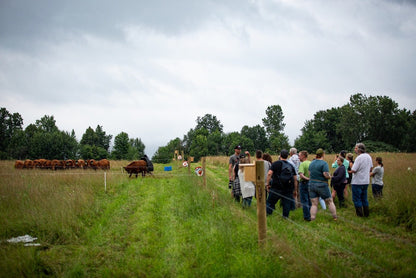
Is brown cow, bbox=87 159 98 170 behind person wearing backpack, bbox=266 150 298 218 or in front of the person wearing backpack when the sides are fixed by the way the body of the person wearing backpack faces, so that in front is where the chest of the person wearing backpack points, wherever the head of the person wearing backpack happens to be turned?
in front

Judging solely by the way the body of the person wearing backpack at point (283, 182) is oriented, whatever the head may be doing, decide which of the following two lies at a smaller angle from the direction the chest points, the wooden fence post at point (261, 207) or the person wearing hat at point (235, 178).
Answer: the person wearing hat

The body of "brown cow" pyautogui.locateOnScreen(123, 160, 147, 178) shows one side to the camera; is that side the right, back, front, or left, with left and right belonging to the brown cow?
left

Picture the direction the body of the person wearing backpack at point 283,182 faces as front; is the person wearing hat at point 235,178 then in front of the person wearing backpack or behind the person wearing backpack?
in front

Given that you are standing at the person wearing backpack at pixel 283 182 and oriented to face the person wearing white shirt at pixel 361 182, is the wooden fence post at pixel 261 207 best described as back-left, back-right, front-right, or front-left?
back-right

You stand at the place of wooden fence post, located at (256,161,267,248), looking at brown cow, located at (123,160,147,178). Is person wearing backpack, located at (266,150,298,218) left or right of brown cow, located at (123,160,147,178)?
right

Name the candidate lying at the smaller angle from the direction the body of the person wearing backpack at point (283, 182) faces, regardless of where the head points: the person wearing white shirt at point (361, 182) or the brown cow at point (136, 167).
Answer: the brown cow

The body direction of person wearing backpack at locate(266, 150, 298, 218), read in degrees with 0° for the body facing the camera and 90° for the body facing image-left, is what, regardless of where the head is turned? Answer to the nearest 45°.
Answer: approximately 135°

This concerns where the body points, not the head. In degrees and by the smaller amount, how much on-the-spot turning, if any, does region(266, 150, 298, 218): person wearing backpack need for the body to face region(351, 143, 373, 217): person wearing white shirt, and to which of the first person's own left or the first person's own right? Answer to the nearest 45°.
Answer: approximately 135° to the first person's own right
